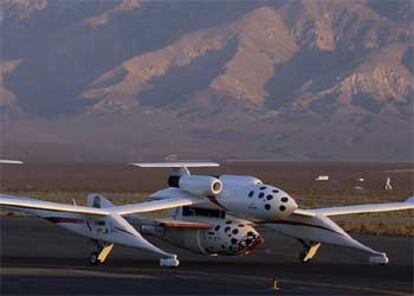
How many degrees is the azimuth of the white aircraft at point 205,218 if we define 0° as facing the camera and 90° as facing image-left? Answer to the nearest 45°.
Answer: approximately 315°
